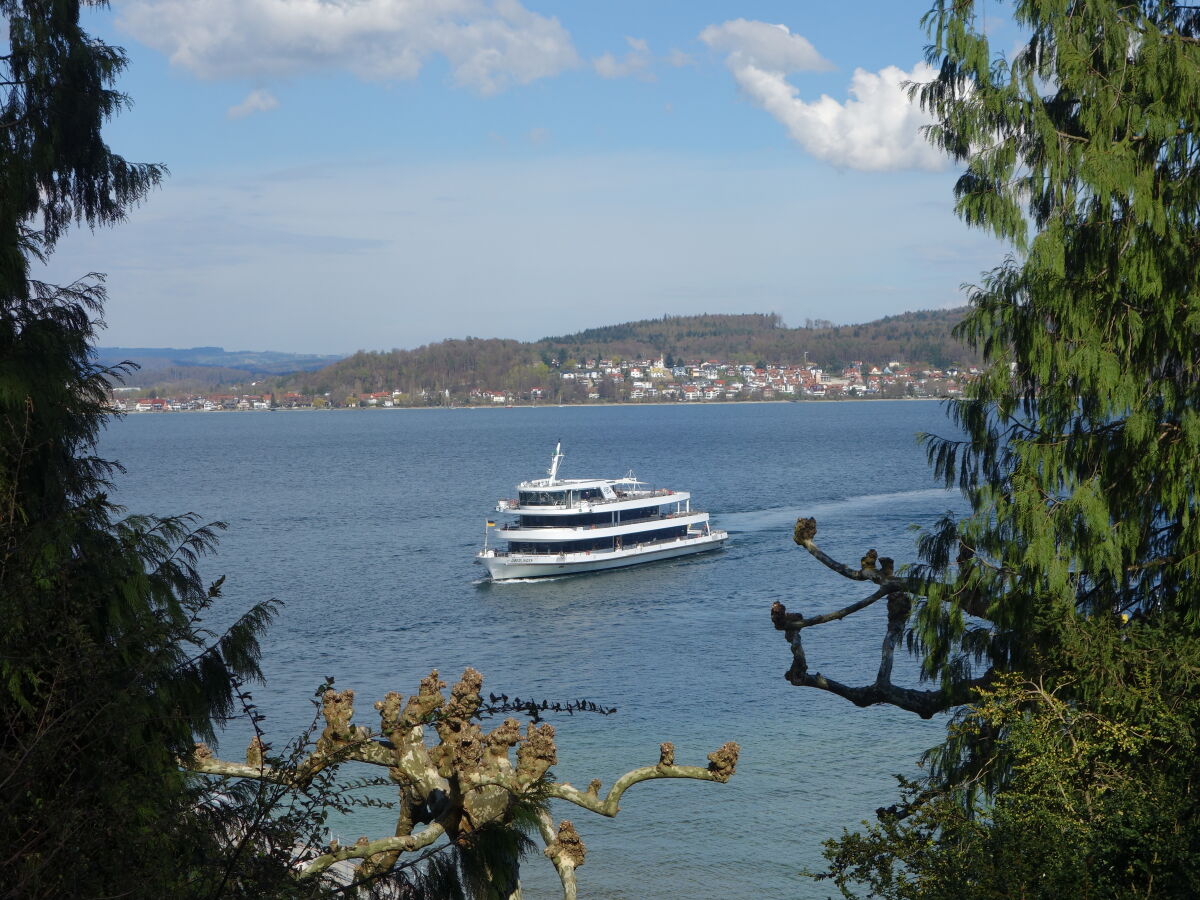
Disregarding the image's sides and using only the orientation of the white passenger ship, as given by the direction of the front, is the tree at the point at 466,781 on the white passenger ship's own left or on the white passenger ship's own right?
on the white passenger ship's own left

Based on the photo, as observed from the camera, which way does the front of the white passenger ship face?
facing the viewer and to the left of the viewer

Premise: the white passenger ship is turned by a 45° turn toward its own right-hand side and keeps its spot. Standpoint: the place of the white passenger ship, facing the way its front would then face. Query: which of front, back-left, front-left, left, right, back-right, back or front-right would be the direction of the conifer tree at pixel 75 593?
left

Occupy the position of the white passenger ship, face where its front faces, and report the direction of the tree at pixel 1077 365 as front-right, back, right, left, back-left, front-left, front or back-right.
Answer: front-left
